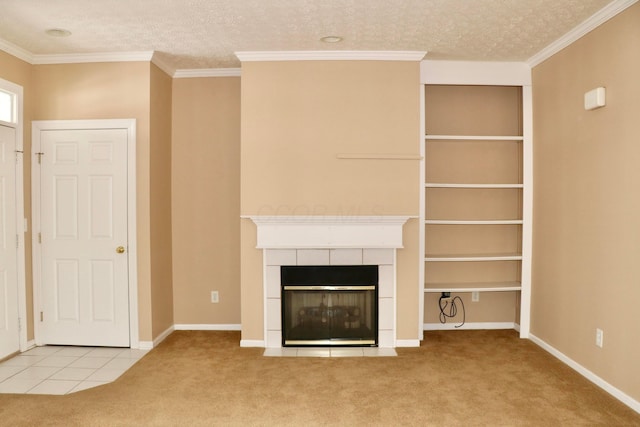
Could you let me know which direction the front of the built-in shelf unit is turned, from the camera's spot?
facing the viewer

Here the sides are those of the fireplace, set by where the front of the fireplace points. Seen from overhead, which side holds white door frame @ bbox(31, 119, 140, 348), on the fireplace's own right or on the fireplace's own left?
on the fireplace's own right

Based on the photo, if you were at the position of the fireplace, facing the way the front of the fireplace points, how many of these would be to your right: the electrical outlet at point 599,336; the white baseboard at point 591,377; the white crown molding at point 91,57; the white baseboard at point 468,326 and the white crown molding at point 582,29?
1

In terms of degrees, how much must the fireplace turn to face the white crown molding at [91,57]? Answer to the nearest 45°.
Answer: approximately 90° to its right

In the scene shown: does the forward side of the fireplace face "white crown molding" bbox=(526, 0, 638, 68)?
no

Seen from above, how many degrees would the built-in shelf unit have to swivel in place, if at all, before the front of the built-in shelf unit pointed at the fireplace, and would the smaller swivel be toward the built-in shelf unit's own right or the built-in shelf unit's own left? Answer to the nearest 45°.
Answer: approximately 45° to the built-in shelf unit's own right

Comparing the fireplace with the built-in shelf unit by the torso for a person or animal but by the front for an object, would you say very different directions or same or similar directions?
same or similar directions

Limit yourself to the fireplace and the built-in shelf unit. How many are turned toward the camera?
2

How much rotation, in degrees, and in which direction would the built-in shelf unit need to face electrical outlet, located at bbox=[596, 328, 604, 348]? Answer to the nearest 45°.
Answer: approximately 45° to its left

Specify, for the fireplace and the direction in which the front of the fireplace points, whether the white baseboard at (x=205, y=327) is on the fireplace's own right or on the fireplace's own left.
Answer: on the fireplace's own right

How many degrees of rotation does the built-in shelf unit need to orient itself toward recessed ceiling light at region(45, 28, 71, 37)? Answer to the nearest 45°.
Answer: approximately 45° to its right

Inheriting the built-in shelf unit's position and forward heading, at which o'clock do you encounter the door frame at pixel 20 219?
The door frame is roughly at 2 o'clock from the built-in shelf unit.

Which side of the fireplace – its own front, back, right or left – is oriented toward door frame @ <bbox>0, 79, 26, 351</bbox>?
right

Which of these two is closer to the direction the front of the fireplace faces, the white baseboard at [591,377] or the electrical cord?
the white baseboard

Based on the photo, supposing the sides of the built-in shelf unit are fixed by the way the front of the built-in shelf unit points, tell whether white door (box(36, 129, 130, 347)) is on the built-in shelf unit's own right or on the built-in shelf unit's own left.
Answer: on the built-in shelf unit's own right

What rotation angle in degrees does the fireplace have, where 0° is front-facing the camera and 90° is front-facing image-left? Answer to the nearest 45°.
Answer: approximately 0°
